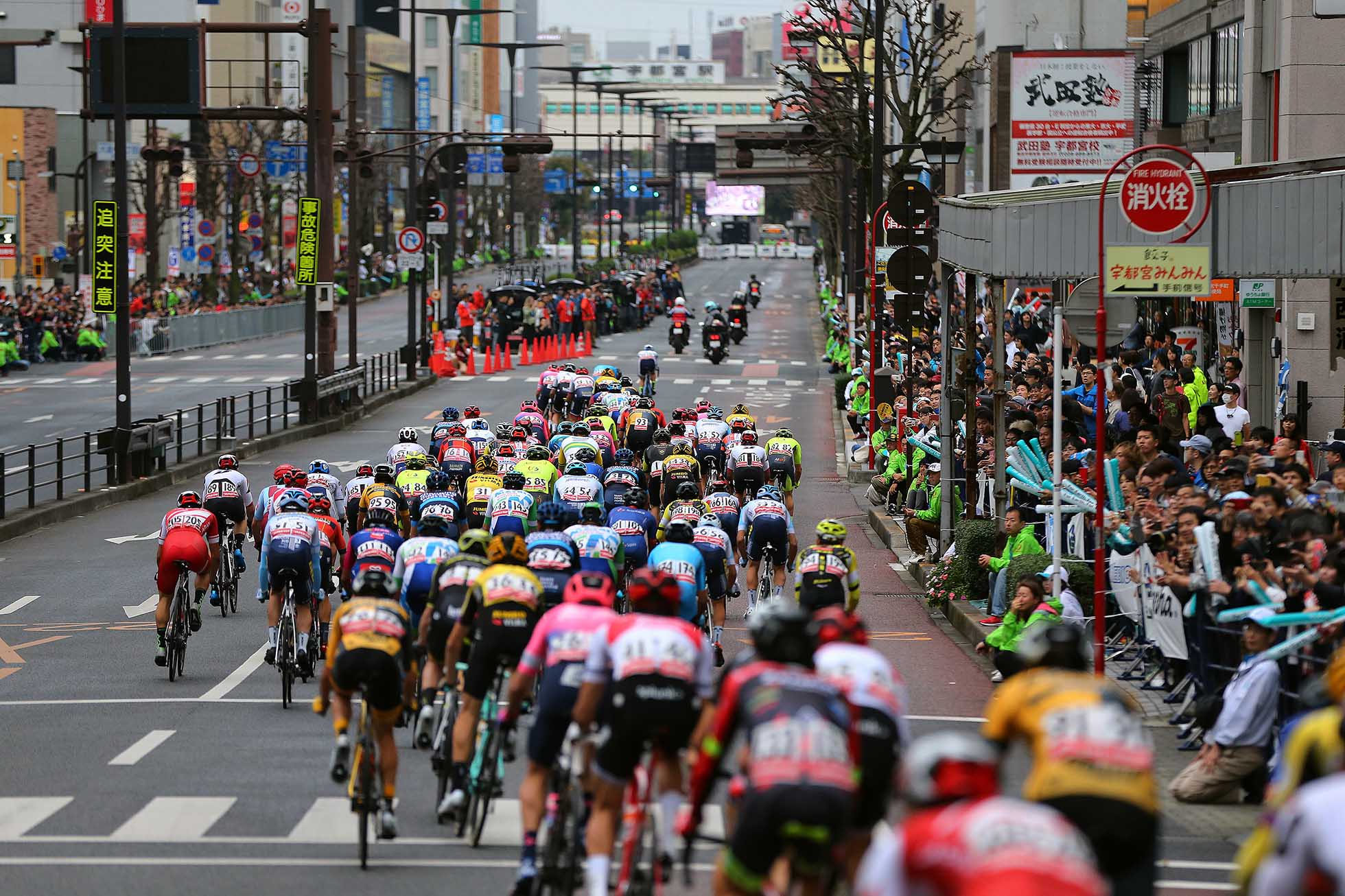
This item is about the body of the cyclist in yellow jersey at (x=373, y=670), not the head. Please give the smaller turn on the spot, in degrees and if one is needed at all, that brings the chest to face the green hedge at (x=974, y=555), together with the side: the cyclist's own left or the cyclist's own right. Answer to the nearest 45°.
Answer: approximately 45° to the cyclist's own right

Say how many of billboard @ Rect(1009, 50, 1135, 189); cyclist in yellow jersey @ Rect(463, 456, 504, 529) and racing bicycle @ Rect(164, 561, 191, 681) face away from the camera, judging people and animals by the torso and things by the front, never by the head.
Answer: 2

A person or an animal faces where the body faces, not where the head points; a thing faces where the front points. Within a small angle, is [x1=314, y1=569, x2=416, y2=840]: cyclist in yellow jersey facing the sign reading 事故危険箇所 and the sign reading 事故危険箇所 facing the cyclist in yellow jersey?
yes

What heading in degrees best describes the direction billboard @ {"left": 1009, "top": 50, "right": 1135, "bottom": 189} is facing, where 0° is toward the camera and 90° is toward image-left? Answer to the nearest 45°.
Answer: approximately 0°

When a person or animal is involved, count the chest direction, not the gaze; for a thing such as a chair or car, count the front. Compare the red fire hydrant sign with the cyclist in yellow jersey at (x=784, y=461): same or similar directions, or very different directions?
very different directions

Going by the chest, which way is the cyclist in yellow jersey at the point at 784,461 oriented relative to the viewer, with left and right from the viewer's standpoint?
facing away from the viewer

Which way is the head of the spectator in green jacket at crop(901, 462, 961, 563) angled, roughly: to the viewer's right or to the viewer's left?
to the viewer's left

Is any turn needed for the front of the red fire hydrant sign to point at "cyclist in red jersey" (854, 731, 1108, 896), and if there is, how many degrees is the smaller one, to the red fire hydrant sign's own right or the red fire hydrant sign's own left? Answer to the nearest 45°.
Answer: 0° — it already faces them

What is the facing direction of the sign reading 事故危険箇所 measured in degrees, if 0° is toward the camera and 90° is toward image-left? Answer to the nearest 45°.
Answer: approximately 0°

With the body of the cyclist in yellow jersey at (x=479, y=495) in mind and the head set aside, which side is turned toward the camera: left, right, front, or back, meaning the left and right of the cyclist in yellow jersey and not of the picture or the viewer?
back

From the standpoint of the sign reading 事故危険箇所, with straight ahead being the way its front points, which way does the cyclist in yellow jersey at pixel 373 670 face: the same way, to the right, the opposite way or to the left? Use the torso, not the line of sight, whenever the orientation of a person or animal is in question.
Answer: the opposite way

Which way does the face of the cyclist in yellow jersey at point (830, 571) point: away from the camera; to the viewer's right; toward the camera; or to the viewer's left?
away from the camera
